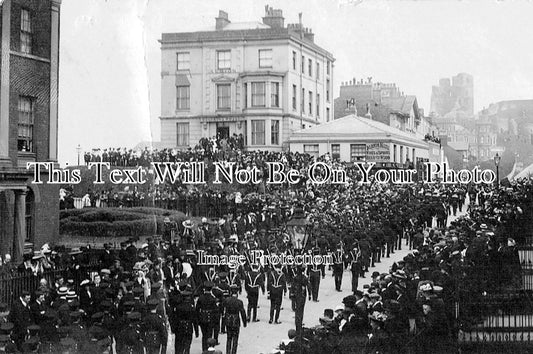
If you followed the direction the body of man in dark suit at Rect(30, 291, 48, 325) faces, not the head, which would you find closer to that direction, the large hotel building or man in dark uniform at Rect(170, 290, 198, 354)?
the man in dark uniform

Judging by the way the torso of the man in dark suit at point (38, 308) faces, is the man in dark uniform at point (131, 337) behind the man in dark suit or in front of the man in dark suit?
in front

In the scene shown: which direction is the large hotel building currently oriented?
toward the camera

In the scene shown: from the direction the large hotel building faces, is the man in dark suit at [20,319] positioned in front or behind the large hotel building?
in front

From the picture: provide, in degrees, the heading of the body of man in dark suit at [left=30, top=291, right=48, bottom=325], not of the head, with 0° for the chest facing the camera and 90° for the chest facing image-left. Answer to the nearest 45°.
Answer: approximately 315°

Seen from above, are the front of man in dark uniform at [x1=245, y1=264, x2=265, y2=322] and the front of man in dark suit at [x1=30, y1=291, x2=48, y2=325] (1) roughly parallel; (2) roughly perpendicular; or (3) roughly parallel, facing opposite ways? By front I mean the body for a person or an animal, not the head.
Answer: roughly perpendicular

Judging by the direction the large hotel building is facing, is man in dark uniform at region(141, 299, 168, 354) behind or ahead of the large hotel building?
ahead

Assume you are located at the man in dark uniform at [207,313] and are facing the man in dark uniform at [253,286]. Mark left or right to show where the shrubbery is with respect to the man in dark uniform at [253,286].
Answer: left
